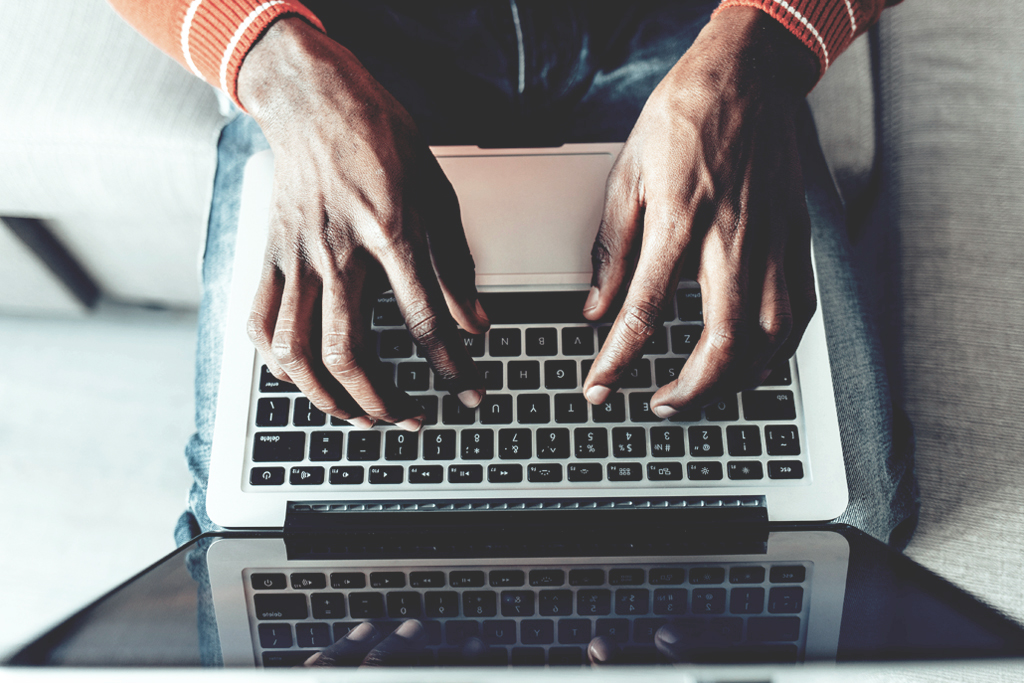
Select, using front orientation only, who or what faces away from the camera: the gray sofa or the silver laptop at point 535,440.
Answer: the silver laptop

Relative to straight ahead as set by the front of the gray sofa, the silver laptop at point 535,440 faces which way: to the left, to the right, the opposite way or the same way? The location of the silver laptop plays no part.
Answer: the opposite way

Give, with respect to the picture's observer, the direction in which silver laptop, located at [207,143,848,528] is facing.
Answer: facing away from the viewer

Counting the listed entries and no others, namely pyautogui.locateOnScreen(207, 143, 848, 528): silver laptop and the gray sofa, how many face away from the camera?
1

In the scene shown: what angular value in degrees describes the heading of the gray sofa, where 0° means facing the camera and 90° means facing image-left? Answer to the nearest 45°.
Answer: approximately 0°
